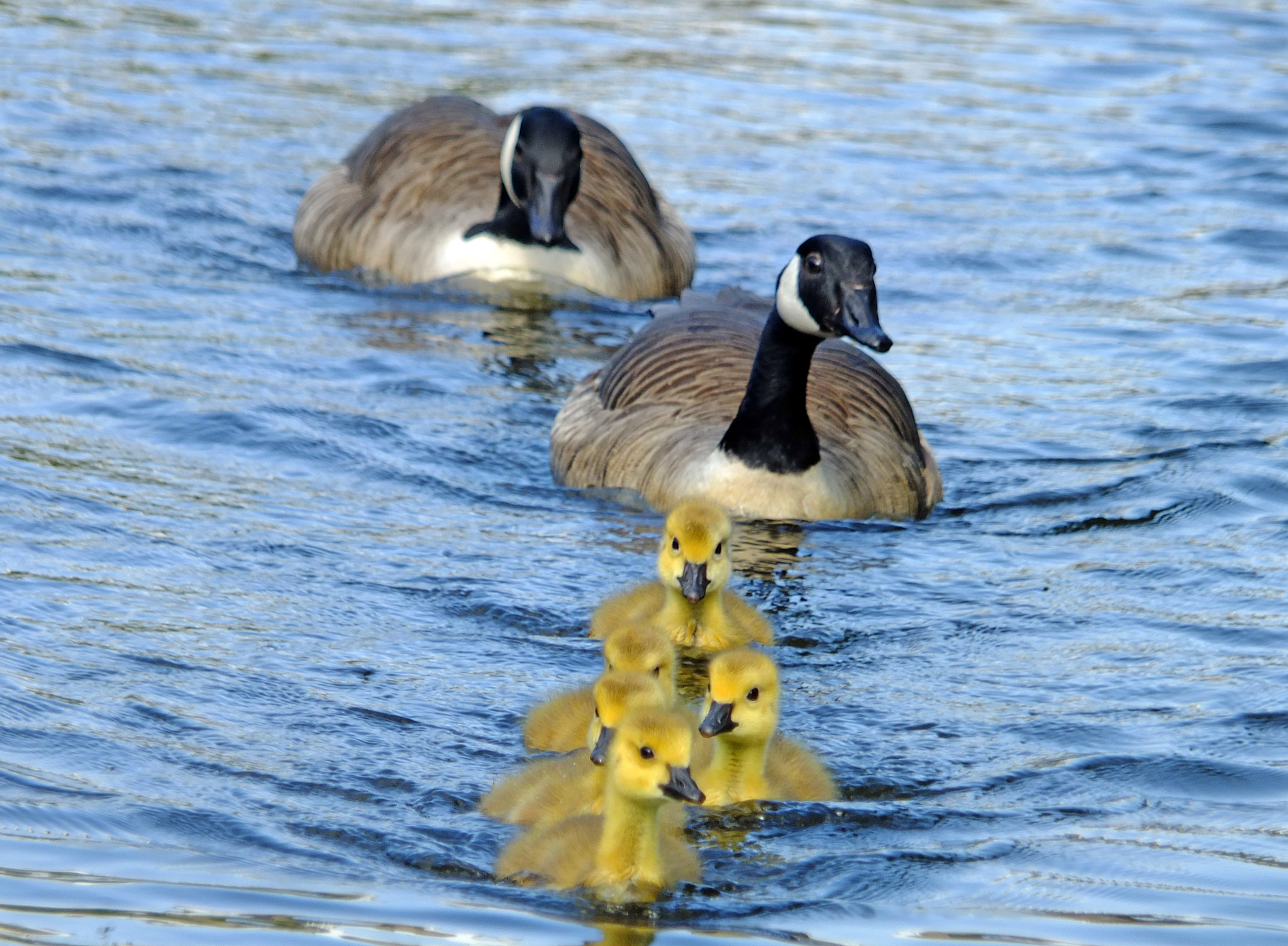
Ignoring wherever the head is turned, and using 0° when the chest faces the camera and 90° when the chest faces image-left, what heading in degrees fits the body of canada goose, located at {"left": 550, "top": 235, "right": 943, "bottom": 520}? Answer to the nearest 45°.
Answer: approximately 0°

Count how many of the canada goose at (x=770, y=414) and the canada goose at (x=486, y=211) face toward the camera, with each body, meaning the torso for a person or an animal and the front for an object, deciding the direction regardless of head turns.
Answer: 2

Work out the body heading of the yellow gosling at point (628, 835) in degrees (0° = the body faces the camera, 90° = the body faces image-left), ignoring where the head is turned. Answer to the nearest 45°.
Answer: approximately 315°

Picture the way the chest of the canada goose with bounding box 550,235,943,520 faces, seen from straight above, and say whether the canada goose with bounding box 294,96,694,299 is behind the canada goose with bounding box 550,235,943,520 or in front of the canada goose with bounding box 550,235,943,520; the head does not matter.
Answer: behind

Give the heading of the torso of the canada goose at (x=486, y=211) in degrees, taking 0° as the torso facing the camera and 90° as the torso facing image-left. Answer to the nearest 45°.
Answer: approximately 0°

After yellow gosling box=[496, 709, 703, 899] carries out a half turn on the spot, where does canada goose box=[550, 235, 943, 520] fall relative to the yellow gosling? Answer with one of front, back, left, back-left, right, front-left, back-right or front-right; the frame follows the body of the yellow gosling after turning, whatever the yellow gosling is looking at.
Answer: front-right
